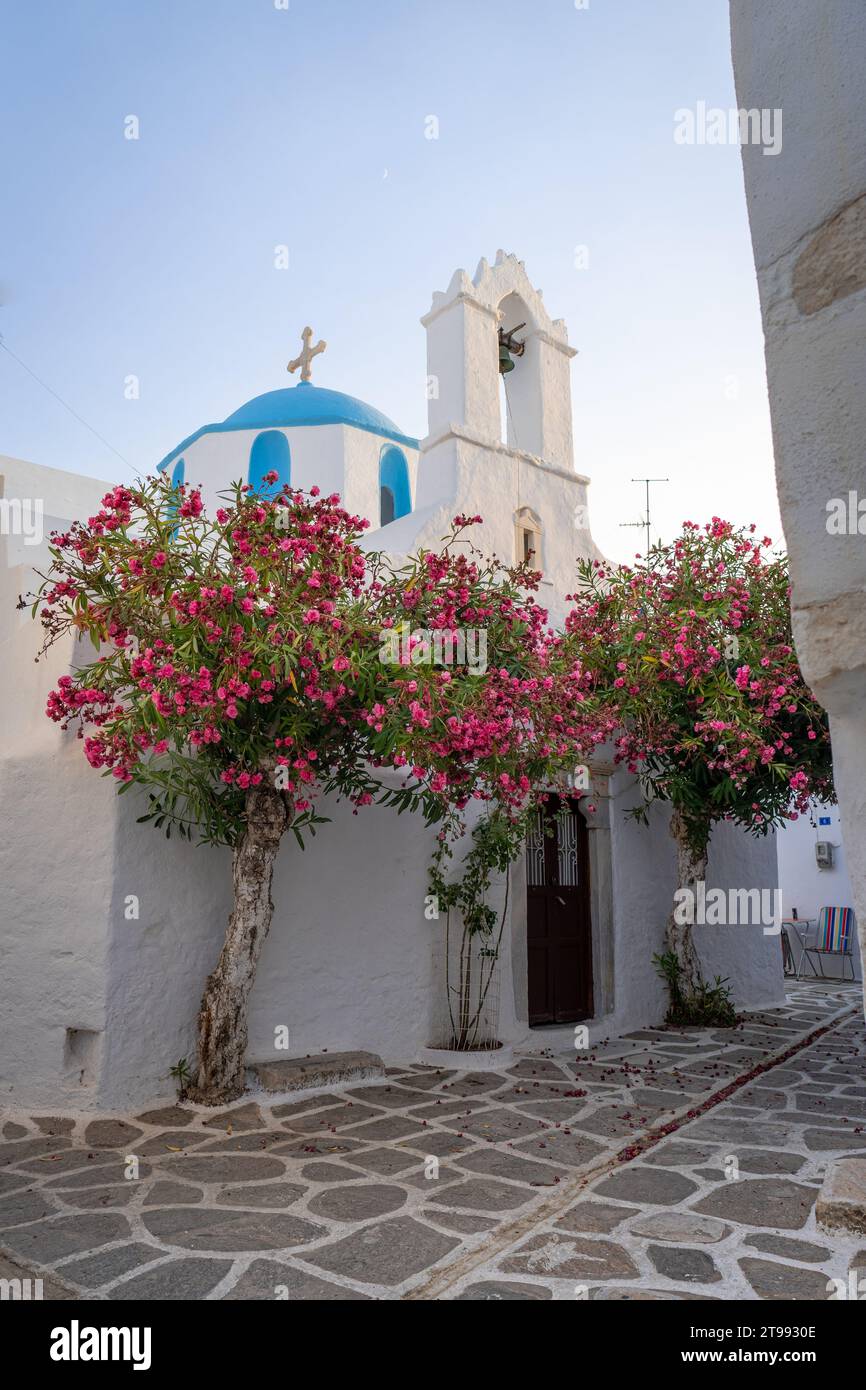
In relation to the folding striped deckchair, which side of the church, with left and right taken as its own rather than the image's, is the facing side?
left

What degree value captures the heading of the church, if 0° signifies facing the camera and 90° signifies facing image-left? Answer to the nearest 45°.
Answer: approximately 315°

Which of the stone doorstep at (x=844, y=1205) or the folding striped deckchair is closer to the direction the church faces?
the stone doorstep
